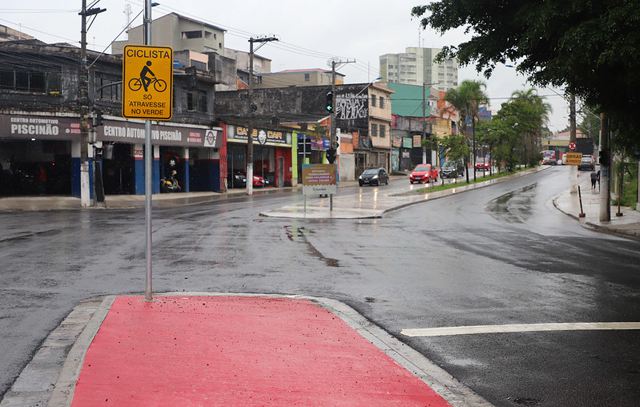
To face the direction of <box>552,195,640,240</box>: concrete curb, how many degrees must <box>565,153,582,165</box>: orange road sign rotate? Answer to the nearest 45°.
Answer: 0° — it already faces it

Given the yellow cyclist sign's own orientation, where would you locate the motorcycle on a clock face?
The motorcycle is roughly at 6 o'clock from the yellow cyclist sign.

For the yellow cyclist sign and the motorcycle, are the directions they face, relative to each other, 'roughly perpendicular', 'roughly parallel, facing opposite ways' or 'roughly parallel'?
roughly perpendicular

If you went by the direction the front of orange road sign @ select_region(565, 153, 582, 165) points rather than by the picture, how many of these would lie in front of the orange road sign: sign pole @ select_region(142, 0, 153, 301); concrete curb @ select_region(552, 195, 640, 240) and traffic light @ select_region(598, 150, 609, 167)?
3

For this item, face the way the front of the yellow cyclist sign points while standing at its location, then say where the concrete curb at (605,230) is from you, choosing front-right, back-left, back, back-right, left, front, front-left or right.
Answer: back-left

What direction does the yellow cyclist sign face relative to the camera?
toward the camera

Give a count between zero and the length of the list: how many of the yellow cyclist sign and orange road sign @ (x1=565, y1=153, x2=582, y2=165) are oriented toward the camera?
2
